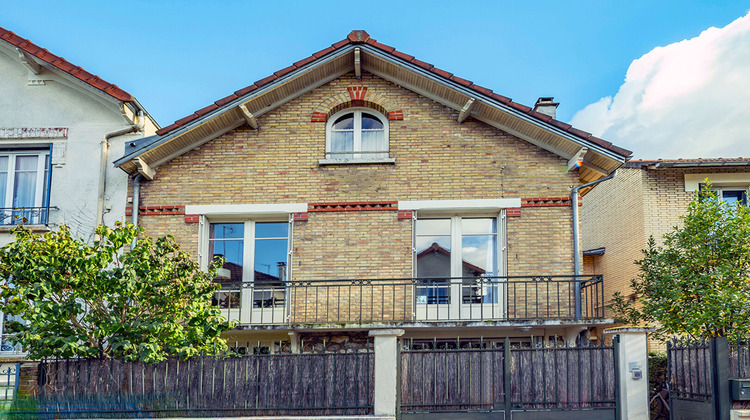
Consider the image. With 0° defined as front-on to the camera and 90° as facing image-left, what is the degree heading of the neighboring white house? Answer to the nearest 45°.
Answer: approximately 0°

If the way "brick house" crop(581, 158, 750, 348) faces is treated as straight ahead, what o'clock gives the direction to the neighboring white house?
The neighboring white house is roughly at 2 o'clock from the brick house.

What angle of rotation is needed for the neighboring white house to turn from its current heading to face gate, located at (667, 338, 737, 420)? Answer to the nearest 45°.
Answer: approximately 45° to its left

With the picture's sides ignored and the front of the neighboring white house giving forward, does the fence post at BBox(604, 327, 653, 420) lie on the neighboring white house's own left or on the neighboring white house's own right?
on the neighboring white house's own left

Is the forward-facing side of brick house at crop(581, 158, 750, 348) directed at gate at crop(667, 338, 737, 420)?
yes
